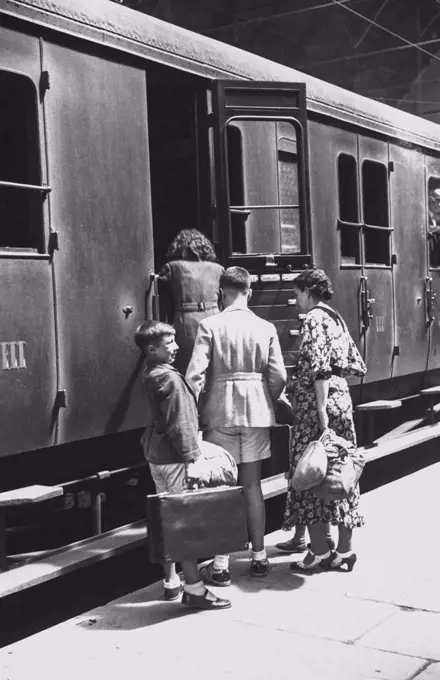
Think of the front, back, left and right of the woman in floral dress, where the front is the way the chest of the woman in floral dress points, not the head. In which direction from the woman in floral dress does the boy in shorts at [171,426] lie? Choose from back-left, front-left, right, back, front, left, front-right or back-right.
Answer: front-left

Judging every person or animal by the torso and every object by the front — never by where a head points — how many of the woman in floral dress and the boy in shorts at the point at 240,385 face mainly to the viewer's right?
0

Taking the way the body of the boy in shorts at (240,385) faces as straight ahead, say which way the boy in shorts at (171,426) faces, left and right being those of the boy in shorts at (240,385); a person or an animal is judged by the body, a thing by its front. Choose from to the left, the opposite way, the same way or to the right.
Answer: to the right

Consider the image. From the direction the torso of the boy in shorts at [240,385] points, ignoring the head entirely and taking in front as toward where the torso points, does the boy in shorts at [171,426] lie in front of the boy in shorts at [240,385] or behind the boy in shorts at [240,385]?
behind

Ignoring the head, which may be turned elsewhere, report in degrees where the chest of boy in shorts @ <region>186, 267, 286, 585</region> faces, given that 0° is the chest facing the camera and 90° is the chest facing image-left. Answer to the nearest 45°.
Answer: approximately 180°

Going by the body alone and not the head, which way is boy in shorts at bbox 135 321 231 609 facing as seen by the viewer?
to the viewer's right

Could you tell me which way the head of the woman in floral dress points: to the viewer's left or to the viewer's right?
to the viewer's left

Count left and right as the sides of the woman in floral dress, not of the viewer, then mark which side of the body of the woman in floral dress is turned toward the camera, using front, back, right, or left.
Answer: left

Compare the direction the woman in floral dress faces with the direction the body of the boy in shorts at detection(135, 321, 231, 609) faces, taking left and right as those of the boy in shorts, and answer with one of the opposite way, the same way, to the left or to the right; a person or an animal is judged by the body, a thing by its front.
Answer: the opposite way

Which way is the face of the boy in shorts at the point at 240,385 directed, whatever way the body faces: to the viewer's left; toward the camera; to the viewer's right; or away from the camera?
away from the camera

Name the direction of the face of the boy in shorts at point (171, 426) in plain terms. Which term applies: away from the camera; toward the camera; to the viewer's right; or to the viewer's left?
to the viewer's right

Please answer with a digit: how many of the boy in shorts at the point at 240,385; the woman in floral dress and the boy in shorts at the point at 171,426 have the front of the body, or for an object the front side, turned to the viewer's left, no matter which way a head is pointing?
1
